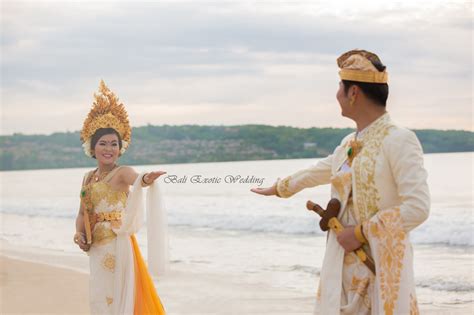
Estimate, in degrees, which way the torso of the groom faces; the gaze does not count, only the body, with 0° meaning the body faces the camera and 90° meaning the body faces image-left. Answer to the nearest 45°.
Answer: approximately 45°
